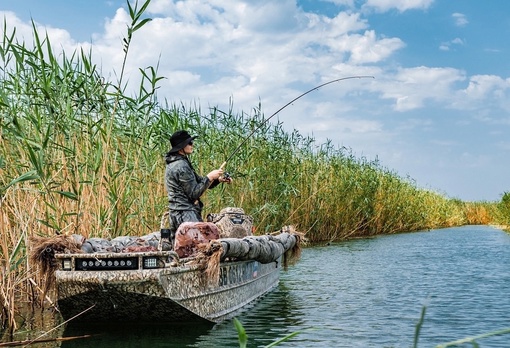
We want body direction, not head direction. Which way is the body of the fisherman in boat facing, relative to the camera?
to the viewer's right

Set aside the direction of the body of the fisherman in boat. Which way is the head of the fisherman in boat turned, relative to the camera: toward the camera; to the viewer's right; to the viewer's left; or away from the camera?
to the viewer's right

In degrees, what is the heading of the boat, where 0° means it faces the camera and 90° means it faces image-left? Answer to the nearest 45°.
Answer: approximately 45°
